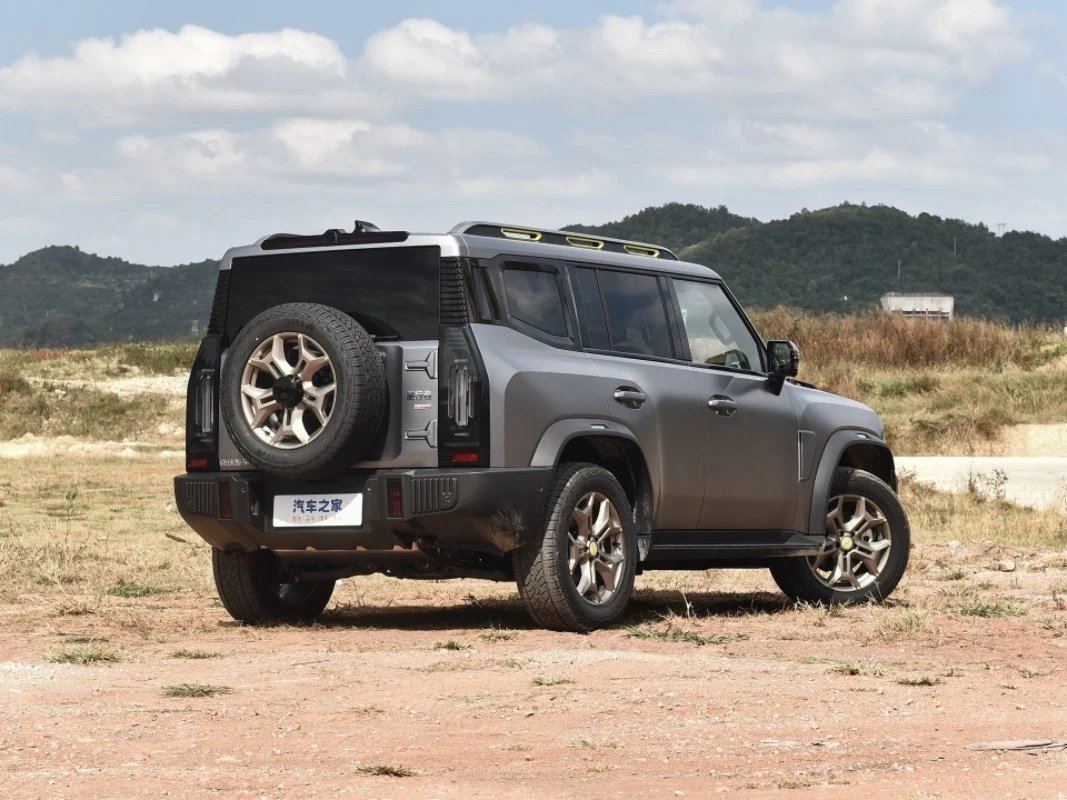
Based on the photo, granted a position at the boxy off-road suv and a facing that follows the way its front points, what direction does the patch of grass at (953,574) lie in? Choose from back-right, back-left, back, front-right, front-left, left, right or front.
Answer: front

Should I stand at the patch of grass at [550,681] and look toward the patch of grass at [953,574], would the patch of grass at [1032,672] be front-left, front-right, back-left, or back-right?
front-right

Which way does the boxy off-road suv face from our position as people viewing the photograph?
facing away from the viewer and to the right of the viewer

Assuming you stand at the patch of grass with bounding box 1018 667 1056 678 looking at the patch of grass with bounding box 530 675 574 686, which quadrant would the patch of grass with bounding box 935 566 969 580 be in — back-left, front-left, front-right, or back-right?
back-right

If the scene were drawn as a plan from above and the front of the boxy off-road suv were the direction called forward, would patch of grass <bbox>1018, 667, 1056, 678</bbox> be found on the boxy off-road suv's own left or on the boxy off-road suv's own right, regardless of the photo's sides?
on the boxy off-road suv's own right

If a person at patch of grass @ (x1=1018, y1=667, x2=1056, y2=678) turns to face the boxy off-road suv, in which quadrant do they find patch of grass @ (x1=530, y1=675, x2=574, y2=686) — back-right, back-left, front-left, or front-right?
front-left

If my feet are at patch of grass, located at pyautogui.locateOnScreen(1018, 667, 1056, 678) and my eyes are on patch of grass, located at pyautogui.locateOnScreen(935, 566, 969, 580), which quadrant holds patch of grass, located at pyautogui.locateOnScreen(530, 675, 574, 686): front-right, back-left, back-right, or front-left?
back-left

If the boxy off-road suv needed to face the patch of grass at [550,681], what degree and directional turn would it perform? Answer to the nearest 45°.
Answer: approximately 135° to its right
